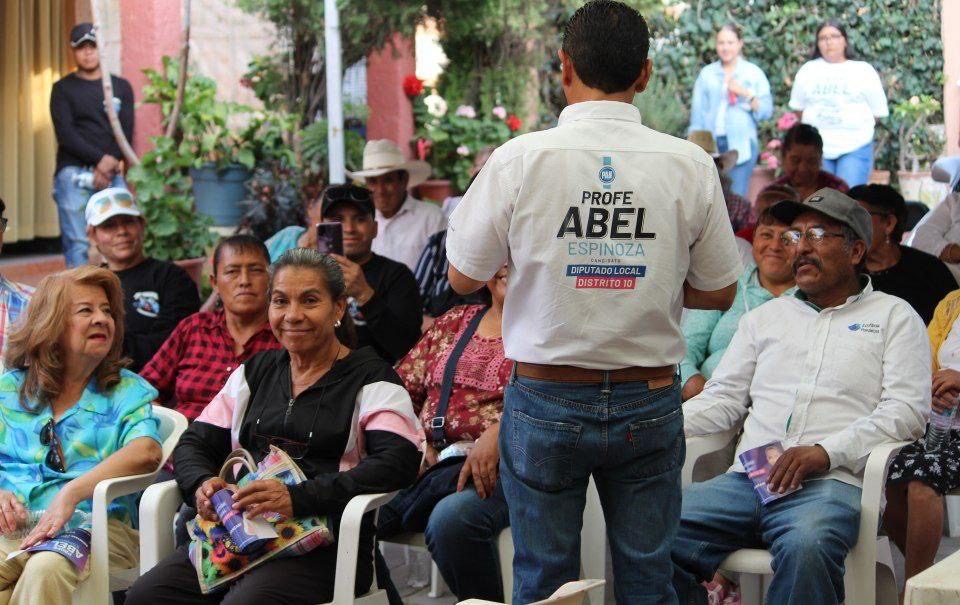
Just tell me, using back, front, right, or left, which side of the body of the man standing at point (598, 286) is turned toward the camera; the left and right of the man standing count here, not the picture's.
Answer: back

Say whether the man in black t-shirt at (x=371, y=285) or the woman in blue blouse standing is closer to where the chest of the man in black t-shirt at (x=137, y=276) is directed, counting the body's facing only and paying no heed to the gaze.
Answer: the man in black t-shirt

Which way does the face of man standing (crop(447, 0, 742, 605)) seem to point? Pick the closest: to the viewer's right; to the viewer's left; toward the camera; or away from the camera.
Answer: away from the camera

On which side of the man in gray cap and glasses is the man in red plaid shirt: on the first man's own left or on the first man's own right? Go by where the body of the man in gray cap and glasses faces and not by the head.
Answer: on the first man's own right

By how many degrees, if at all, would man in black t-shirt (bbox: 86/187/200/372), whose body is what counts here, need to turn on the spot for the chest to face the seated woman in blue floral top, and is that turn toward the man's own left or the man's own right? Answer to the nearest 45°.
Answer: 0° — they already face them

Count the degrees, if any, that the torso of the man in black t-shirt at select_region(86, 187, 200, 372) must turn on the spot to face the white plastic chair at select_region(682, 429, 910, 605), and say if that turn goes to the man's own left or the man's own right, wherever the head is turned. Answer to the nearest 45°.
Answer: approximately 45° to the man's own left

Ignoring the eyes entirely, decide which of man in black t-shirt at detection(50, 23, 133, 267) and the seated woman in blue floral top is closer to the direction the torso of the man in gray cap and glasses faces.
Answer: the seated woman in blue floral top

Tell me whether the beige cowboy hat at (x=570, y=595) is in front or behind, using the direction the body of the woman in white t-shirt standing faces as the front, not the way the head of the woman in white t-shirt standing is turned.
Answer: in front

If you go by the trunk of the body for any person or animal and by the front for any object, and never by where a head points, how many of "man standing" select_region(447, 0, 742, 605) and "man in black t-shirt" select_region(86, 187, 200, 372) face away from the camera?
1

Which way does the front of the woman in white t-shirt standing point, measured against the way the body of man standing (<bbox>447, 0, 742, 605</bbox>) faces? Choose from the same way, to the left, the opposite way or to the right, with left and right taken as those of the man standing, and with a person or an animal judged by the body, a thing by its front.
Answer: the opposite way

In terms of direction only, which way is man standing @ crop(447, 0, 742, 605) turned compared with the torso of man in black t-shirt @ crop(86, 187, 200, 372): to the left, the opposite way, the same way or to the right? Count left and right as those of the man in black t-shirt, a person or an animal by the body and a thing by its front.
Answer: the opposite way

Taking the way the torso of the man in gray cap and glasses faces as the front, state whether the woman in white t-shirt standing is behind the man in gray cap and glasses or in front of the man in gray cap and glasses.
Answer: behind

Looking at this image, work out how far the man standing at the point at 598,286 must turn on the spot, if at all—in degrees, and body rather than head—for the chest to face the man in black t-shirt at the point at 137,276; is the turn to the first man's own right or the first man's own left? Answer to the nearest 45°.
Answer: approximately 45° to the first man's own left
